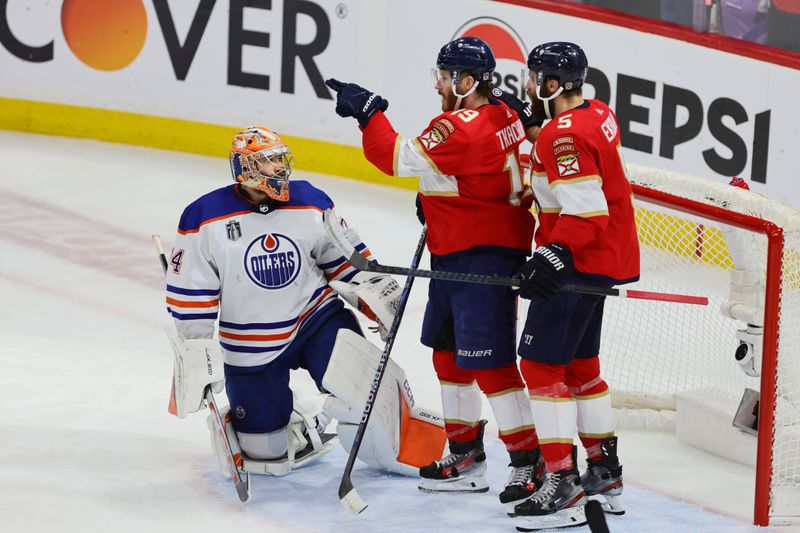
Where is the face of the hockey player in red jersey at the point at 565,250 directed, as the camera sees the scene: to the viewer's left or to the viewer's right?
to the viewer's left

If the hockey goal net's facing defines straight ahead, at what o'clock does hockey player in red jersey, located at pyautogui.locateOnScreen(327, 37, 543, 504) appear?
The hockey player in red jersey is roughly at 12 o'clock from the hockey goal net.

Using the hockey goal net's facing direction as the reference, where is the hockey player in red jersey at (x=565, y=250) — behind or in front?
in front
